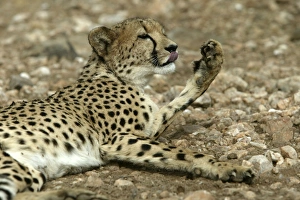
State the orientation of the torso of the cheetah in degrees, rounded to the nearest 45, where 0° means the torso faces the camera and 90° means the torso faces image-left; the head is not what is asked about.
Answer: approximately 270°

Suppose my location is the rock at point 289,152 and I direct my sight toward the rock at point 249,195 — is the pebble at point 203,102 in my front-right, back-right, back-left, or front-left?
back-right

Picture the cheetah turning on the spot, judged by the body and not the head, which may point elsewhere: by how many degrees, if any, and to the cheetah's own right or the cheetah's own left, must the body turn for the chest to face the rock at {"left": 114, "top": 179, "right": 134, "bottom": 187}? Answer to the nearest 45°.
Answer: approximately 90° to the cheetah's own right

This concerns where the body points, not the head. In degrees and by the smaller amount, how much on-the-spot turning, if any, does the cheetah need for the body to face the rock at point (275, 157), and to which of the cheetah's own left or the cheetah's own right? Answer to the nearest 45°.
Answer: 0° — it already faces it

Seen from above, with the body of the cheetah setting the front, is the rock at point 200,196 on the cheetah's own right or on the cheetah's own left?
on the cheetah's own right

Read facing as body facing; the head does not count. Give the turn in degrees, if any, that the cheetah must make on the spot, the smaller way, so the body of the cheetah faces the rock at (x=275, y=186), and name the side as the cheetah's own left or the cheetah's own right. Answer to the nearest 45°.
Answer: approximately 45° to the cheetah's own right

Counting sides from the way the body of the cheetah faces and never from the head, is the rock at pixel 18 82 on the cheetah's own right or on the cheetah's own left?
on the cheetah's own left

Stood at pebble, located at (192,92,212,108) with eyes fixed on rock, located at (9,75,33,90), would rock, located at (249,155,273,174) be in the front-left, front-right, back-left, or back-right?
back-left
